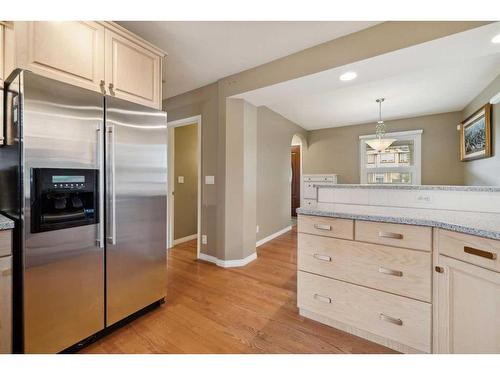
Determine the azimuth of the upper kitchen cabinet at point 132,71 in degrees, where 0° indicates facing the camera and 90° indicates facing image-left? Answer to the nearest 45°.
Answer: approximately 315°

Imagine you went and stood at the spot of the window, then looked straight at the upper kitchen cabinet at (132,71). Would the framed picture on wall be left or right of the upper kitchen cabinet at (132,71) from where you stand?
left

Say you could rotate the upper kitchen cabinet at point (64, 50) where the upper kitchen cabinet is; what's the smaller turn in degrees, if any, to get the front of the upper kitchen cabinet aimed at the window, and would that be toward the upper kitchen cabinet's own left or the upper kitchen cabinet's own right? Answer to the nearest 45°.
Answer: approximately 45° to the upper kitchen cabinet's own left

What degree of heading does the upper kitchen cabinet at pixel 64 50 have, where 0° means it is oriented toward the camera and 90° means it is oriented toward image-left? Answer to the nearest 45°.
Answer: approximately 315°
